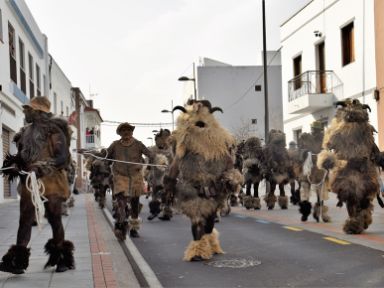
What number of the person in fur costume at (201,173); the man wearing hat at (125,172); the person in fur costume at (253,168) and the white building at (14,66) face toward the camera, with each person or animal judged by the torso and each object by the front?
3

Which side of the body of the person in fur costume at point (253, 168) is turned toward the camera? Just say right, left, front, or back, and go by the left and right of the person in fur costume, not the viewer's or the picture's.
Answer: front

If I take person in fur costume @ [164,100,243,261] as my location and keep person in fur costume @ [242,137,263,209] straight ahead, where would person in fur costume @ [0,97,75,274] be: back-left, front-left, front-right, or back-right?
back-left

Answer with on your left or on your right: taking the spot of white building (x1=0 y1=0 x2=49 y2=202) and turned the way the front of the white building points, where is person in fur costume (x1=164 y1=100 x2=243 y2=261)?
on your right

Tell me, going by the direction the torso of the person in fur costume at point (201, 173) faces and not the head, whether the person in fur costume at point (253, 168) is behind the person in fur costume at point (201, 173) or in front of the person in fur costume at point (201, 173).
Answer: behind

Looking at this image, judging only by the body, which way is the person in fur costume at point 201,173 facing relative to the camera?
toward the camera

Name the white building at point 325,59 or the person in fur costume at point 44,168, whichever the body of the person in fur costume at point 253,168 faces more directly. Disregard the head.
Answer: the person in fur costume

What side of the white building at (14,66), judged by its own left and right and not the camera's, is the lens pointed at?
right
